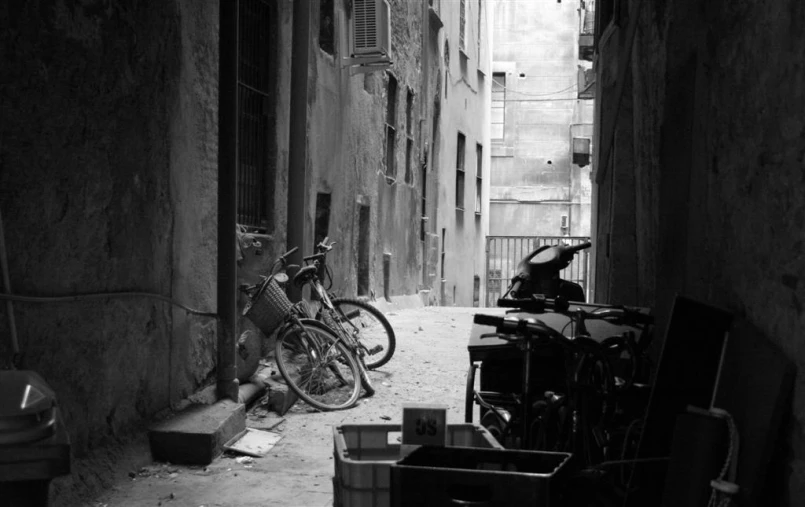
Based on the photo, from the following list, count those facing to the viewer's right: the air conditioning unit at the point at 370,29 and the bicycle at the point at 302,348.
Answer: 1

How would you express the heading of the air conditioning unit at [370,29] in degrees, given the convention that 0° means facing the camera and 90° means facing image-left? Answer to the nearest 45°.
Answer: approximately 270°

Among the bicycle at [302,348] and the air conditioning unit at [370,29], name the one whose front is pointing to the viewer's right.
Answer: the air conditioning unit

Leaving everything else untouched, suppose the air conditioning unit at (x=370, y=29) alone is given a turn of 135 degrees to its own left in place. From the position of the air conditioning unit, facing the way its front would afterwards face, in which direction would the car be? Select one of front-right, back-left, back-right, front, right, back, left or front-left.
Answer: back-left
